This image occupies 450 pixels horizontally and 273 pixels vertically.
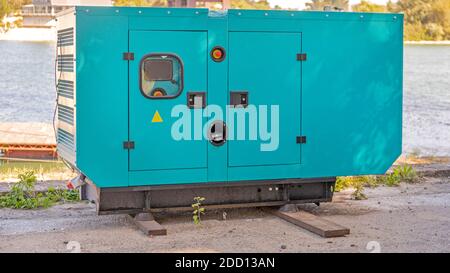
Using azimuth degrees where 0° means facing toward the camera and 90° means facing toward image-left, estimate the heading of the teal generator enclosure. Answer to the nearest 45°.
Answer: approximately 0°
